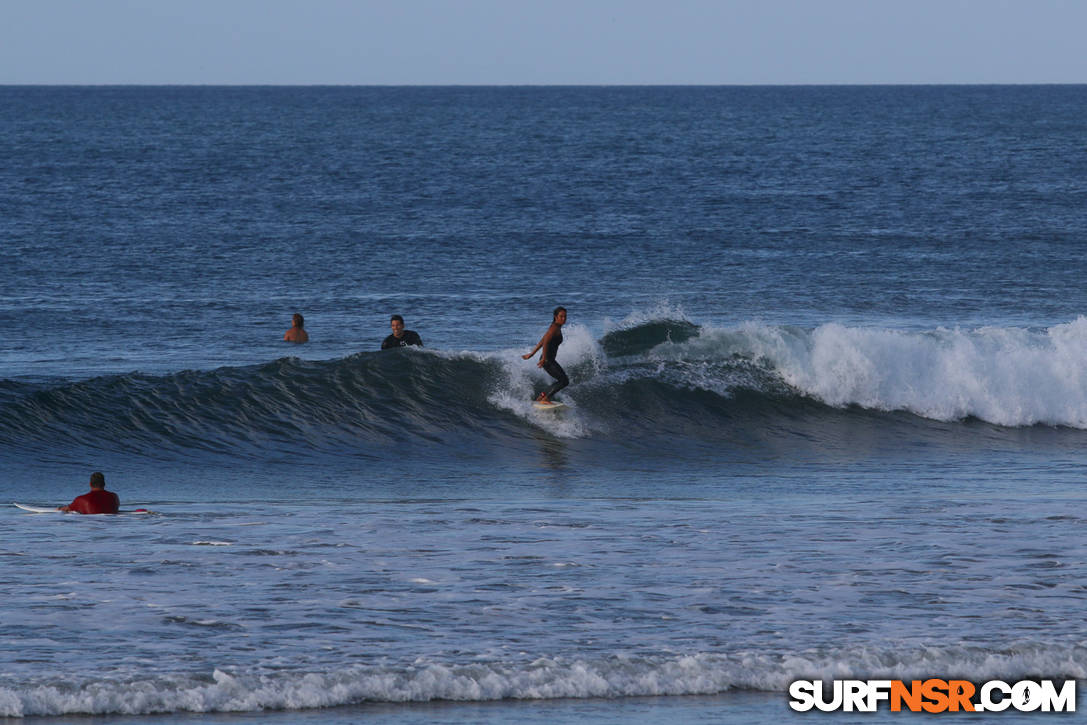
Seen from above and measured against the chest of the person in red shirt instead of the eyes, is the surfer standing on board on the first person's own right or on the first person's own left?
on the first person's own right

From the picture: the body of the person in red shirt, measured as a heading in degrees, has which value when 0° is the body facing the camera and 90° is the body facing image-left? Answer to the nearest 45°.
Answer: approximately 180°

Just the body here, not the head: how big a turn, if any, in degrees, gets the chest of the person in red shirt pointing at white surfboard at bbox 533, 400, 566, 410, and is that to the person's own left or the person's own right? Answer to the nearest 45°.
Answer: approximately 45° to the person's own right
